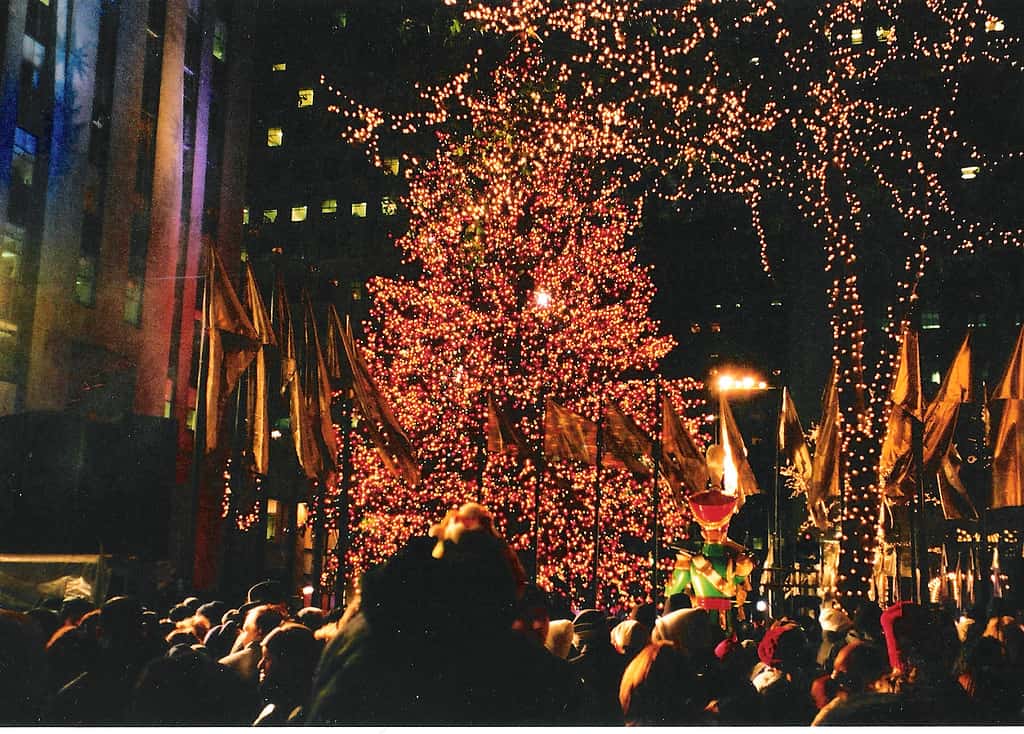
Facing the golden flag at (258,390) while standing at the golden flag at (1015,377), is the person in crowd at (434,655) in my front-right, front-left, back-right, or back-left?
front-left

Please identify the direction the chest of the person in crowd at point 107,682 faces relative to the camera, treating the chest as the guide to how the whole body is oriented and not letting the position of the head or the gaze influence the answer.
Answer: away from the camera

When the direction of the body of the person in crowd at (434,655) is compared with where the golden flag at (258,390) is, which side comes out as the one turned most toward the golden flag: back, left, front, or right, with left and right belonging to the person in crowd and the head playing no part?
front

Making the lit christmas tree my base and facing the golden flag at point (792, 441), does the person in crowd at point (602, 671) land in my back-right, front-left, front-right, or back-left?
front-right

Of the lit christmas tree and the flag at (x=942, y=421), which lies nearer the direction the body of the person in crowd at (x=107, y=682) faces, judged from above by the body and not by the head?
the lit christmas tree

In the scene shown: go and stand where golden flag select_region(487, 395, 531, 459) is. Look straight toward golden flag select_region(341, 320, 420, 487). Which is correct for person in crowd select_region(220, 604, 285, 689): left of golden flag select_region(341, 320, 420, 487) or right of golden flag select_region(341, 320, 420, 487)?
left

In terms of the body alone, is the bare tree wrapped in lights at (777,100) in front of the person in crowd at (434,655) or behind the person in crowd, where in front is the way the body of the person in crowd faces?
in front

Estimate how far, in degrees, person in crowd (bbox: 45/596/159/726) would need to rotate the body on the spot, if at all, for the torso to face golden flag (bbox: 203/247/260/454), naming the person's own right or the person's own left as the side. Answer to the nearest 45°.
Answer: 0° — they already face it

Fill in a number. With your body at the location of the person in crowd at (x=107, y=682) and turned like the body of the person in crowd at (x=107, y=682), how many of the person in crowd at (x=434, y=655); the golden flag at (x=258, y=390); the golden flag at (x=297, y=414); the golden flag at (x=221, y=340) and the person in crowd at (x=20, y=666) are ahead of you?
3

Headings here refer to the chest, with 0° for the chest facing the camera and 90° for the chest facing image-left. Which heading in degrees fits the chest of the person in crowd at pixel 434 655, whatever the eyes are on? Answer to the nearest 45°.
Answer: approximately 180°

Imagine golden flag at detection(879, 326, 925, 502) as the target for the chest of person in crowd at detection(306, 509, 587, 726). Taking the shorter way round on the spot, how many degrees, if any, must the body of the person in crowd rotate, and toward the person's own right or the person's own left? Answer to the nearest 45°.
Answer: approximately 45° to the person's own right

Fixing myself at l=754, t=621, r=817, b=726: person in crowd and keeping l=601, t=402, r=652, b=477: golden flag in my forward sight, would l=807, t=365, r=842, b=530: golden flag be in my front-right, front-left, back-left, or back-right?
front-right

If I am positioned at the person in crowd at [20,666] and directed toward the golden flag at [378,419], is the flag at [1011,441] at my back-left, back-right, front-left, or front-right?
front-right

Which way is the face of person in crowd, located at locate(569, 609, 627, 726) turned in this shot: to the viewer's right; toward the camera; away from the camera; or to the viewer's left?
away from the camera

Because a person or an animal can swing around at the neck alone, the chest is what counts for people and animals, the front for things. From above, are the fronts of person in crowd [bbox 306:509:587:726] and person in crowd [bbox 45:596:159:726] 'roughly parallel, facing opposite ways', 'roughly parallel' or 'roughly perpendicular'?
roughly parallel

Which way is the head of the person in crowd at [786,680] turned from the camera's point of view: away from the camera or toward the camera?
away from the camera
